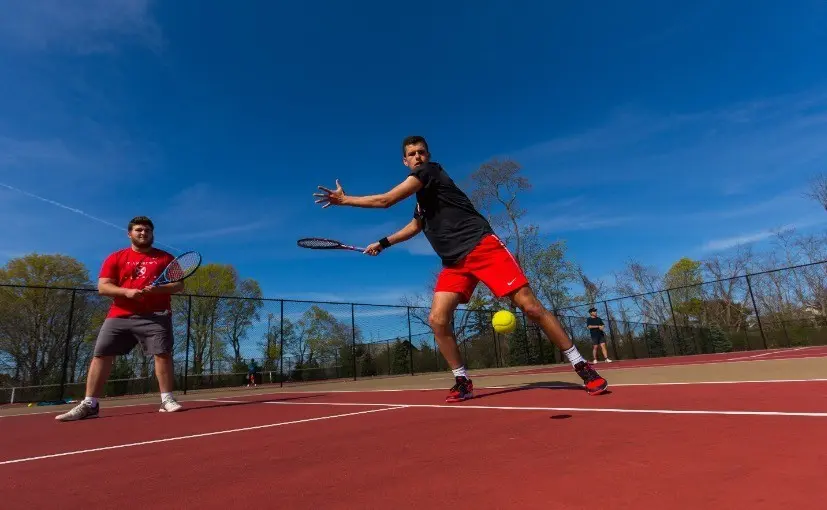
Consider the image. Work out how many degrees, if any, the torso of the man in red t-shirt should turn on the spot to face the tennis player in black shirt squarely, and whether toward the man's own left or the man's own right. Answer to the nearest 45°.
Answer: approximately 45° to the man's own left

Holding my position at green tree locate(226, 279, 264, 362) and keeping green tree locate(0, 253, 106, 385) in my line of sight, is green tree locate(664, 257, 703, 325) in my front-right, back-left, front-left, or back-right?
back-left

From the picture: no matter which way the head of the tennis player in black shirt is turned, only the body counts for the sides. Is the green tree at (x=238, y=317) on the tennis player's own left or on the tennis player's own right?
on the tennis player's own right

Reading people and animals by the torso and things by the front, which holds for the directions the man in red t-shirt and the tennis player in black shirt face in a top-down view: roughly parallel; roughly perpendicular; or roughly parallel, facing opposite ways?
roughly perpendicular

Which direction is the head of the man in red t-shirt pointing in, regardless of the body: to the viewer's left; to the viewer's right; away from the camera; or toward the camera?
toward the camera

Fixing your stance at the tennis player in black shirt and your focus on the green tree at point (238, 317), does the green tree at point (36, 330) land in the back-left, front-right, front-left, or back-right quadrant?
front-left

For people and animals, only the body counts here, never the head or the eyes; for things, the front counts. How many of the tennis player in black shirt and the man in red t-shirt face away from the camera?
0

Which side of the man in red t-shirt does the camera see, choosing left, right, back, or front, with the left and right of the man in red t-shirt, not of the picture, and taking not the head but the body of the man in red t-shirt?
front

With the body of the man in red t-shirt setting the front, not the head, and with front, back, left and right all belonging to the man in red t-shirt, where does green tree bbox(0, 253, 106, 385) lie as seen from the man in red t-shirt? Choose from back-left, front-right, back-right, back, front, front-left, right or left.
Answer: back

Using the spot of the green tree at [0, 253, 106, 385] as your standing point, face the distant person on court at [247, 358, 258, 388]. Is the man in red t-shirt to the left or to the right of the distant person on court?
right

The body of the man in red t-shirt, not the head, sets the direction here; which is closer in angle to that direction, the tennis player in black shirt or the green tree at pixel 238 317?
the tennis player in black shirt

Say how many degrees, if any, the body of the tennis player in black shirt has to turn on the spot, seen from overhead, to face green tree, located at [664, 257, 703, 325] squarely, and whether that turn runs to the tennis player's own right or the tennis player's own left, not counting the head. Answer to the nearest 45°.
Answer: approximately 180°

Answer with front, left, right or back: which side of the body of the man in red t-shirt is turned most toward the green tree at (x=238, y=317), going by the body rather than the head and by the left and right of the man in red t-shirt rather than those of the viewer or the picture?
back

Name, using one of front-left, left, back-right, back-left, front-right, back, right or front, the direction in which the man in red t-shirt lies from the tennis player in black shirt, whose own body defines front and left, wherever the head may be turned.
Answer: front-right

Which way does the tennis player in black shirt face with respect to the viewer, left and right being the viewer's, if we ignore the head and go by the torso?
facing the viewer and to the left of the viewer
